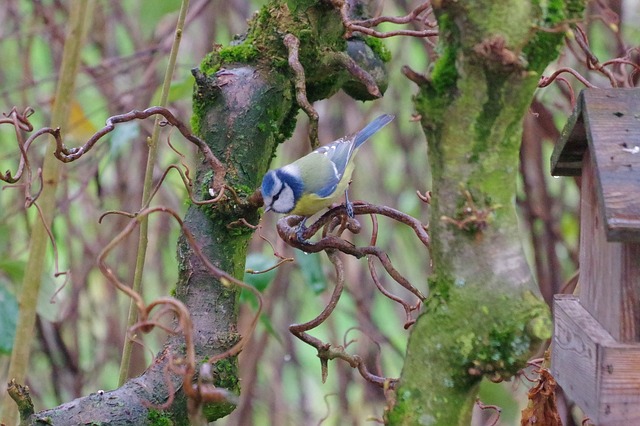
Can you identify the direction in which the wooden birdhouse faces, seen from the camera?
facing the viewer and to the left of the viewer

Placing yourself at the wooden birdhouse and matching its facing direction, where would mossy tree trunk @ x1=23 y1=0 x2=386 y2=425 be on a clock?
The mossy tree trunk is roughly at 2 o'clock from the wooden birdhouse.

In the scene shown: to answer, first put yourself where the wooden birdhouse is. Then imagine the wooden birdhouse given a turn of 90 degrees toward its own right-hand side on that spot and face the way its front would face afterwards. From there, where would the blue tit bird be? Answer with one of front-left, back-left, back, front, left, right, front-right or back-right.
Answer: front
